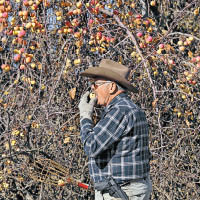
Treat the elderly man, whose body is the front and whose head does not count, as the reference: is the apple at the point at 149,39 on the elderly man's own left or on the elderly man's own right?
on the elderly man's own right

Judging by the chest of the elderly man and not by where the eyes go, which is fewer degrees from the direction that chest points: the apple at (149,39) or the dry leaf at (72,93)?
the dry leaf

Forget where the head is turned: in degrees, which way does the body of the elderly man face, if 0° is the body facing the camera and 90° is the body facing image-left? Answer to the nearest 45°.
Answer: approximately 90°

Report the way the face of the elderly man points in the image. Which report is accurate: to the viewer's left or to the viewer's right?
to the viewer's left

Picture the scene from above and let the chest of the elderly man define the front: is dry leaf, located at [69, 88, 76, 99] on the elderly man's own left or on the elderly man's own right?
on the elderly man's own right
